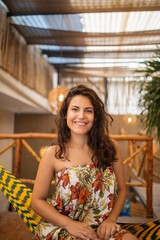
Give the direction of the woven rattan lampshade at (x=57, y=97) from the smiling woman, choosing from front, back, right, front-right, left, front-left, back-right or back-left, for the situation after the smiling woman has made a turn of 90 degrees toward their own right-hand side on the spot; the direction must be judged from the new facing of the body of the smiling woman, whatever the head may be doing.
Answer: right

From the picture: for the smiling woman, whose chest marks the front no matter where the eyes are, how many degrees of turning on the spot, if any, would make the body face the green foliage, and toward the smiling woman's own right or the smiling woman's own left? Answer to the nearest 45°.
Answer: approximately 135° to the smiling woman's own left

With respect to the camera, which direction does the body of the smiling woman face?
toward the camera
